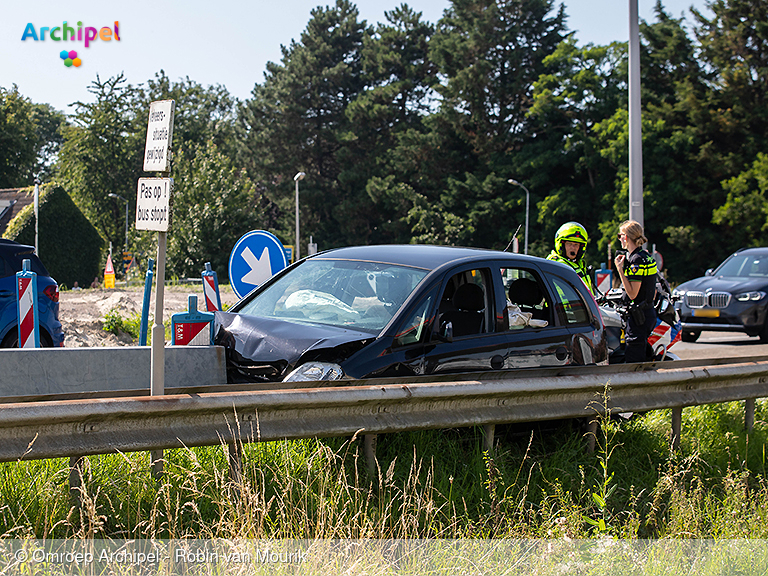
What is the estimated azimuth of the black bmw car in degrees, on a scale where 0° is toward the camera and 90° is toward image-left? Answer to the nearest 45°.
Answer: approximately 45°

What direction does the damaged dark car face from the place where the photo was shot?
facing the viewer and to the left of the viewer

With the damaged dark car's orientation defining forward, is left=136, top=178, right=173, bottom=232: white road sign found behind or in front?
in front

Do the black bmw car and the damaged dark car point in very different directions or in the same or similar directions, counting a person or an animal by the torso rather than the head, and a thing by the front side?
same or similar directions

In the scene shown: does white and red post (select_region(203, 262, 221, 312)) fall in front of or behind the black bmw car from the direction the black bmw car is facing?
in front

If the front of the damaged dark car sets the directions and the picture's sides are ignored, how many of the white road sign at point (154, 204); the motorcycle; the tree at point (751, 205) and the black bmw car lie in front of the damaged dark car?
1

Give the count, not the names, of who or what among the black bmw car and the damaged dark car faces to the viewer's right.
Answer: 0

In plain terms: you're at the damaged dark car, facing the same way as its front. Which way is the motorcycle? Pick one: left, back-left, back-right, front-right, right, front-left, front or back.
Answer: back

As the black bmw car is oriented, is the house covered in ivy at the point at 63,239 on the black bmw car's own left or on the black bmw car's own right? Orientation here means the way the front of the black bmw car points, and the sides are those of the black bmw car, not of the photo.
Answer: on the black bmw car's own right

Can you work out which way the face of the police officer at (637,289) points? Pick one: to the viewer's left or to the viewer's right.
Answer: to the viewer's left

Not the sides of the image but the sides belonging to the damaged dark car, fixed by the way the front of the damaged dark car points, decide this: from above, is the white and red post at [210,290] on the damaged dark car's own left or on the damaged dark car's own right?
on the damaged dark car's own right

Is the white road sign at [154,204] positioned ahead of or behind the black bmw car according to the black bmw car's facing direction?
ahead

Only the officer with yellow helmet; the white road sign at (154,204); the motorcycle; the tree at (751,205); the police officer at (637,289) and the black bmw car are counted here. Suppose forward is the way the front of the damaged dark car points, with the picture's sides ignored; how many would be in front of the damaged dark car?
1

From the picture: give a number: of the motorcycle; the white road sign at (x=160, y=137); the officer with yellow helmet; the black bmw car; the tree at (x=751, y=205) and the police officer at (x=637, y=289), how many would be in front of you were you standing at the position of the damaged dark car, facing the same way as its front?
1
